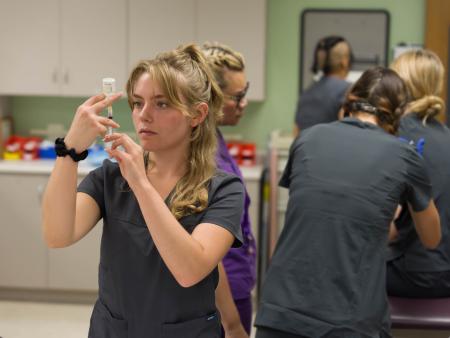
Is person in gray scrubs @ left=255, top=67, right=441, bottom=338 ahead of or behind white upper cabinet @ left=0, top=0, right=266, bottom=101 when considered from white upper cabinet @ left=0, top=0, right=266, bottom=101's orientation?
ahead

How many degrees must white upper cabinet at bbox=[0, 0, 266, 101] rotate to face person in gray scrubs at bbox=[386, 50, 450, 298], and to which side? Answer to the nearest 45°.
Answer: approximately 45° to its left

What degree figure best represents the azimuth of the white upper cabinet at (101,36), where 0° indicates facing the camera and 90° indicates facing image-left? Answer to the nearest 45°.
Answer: approximately 0°

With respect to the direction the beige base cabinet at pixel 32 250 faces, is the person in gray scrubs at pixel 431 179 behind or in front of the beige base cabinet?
in front

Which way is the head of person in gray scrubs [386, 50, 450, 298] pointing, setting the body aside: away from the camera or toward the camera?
away from the camera

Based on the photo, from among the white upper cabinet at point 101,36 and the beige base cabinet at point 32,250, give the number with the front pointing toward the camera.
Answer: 2

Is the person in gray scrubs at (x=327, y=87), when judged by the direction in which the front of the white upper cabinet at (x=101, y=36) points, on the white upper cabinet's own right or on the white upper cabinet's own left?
on the white upper cabinet's own left

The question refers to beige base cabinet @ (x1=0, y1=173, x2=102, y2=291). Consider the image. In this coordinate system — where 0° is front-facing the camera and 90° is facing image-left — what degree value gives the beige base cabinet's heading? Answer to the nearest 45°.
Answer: approximately 0°

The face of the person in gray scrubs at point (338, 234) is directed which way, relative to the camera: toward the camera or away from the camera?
away from the camera
